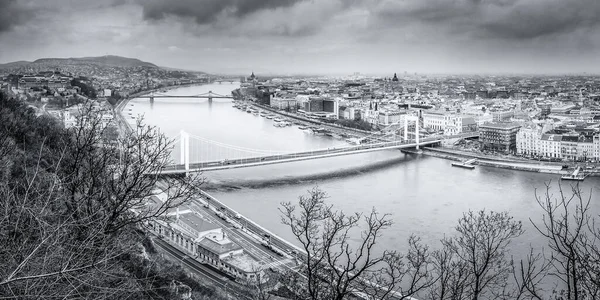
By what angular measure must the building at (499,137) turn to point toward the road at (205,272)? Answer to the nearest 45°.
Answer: approximately 45° to its left

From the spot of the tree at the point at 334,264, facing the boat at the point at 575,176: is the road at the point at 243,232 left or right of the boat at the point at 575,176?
left

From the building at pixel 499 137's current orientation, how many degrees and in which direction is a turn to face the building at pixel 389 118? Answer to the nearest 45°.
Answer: approximately 90° to its right

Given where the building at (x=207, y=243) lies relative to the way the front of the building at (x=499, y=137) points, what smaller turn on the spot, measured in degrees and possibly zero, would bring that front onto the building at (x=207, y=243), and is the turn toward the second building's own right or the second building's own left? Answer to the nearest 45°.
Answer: approximately 45° to the second building's own left

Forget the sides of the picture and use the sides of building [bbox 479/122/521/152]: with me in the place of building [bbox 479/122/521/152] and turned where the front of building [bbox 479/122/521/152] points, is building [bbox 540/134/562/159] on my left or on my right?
on my left

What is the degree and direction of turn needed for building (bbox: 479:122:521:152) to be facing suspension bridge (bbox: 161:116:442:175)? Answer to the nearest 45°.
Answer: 0° — it already faces it

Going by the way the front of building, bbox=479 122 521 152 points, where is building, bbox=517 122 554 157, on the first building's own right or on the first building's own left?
on the first building's own left

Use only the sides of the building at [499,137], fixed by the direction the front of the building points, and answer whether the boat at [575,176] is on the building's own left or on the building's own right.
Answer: on the building's own left

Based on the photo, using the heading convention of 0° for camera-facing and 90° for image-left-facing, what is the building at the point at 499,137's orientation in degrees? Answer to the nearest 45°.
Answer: approximately 45°
